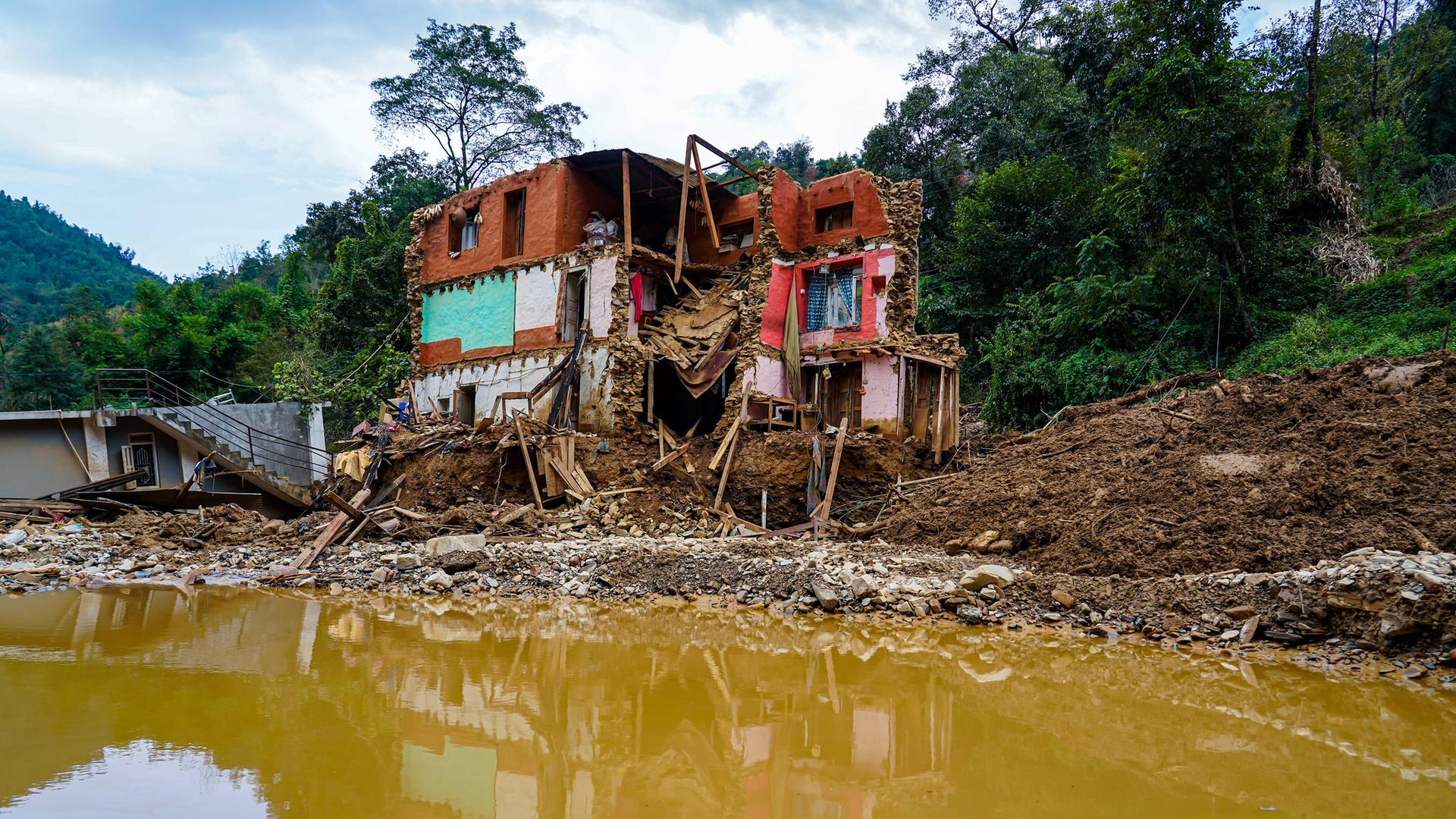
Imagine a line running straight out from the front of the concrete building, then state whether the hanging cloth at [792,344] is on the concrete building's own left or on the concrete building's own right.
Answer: on the concrete building's own left

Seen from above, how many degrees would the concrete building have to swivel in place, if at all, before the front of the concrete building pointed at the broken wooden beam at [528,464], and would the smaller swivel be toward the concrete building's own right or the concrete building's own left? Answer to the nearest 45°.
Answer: approximately 45° to the concrete building's own left

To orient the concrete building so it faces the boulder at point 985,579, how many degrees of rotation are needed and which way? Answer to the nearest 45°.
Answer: approximately 45° to its left

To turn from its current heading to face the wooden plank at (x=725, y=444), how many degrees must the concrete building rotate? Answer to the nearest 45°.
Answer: approximately 45° to its left

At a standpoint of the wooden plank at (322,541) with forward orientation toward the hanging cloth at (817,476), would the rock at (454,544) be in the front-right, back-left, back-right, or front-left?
front-right

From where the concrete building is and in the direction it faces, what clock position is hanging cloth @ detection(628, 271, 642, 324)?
The hanging cloth is roughly at 10 o'clock from the concrete building.

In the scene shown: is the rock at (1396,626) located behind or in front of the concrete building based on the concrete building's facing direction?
in front

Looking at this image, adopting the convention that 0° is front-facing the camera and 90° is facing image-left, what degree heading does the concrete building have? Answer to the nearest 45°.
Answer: approximately 0°

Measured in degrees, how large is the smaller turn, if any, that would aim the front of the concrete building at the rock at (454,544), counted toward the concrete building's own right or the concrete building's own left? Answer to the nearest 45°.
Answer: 0° — it already faces it

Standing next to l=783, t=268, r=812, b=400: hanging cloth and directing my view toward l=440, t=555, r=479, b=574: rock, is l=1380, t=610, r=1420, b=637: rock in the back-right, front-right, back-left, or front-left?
front-left

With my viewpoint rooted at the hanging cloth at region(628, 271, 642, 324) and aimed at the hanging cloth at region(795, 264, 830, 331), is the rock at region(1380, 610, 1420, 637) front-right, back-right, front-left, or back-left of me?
front-right
